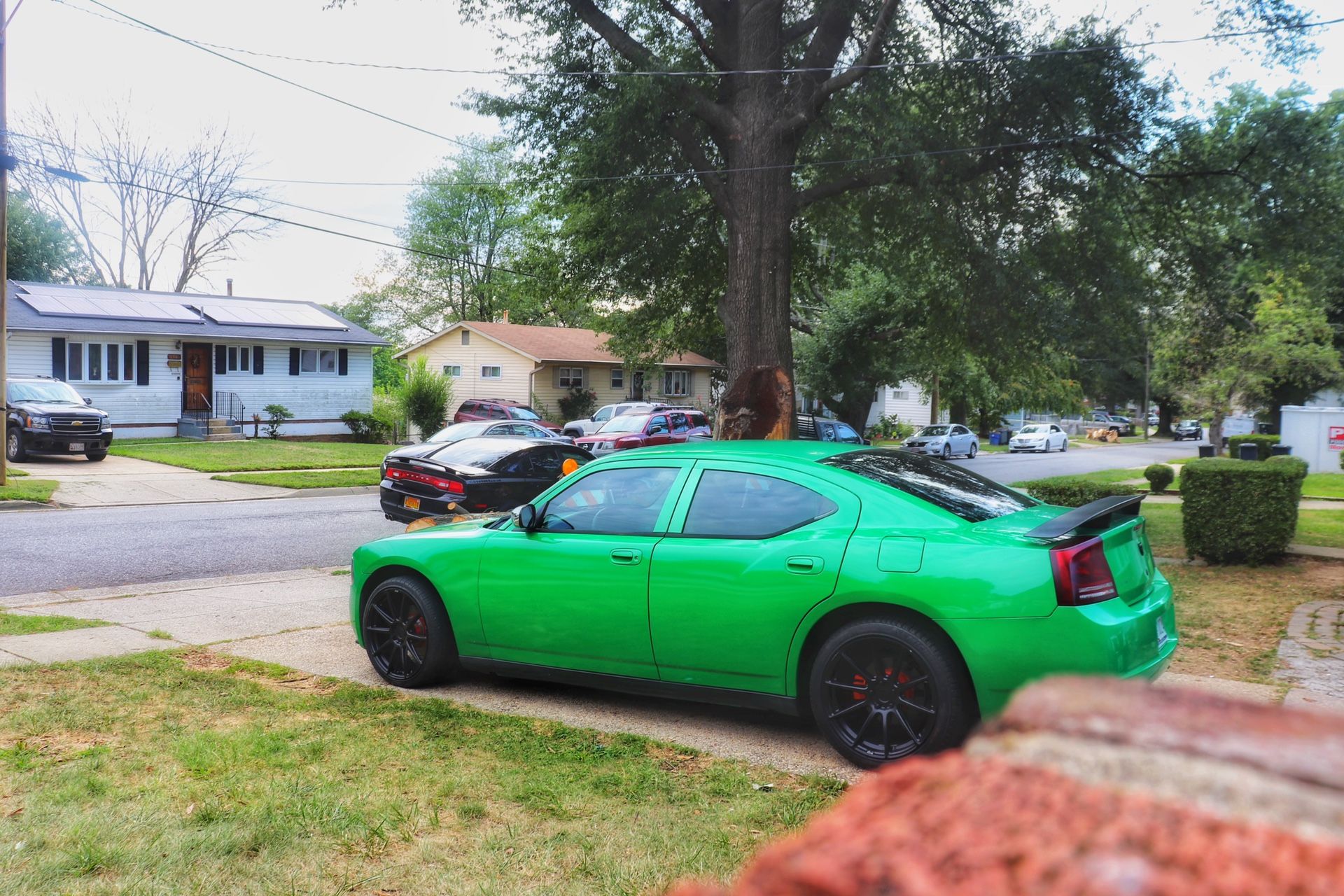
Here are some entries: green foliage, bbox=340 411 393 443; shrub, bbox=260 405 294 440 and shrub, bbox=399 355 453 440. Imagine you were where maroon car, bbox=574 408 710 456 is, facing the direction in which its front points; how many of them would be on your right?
3

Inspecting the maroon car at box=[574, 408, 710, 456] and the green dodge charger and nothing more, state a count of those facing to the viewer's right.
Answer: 0

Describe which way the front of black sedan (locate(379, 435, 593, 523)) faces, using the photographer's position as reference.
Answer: facing away from the viewer and to the right of the viewer

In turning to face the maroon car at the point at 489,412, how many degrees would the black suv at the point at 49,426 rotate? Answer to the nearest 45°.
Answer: approximately 90° to its left

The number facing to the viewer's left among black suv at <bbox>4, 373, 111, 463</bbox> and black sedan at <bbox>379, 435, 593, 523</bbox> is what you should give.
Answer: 0

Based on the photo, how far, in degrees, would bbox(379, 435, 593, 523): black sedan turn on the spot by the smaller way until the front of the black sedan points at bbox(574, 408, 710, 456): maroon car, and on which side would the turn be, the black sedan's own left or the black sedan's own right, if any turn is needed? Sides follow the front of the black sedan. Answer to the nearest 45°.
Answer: approximately 45° to the black sedan's own left

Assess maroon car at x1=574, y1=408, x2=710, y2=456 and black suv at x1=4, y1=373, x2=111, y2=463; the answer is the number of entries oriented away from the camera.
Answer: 0

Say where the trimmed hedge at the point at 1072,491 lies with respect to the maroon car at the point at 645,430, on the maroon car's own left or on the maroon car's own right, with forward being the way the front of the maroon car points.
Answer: on the maroon car's own left

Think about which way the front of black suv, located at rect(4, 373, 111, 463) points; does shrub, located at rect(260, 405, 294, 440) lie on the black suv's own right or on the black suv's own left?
on the black suv's own left

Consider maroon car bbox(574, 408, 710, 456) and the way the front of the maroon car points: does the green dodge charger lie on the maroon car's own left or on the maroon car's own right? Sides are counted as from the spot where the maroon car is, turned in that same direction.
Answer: on the maroon car's own left

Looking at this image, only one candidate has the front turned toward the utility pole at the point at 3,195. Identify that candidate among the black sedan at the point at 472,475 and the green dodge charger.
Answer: the green dodge charger

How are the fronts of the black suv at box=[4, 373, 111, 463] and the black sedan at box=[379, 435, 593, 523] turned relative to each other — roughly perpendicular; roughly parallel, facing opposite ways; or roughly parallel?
roughly perpendicular

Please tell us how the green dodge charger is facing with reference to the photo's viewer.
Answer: facing away from the viewer and to the left of the viewer

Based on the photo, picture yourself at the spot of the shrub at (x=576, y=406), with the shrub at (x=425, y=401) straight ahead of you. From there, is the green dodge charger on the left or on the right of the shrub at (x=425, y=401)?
left
